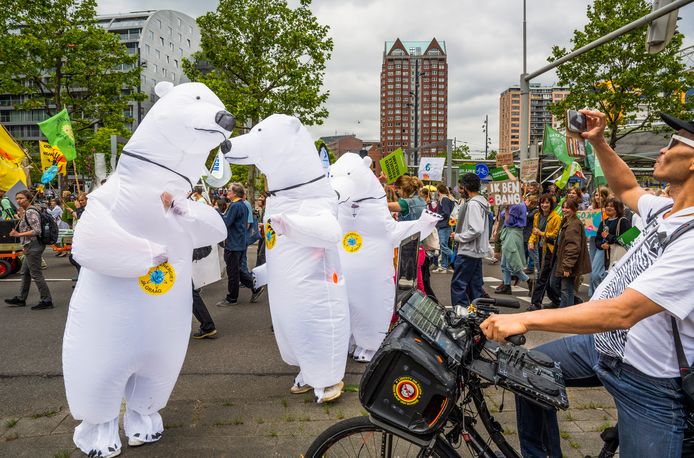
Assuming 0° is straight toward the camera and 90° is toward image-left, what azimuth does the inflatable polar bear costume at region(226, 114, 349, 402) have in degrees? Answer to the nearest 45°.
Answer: approximately 90°

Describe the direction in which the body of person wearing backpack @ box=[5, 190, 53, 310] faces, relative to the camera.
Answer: to the viewer's left

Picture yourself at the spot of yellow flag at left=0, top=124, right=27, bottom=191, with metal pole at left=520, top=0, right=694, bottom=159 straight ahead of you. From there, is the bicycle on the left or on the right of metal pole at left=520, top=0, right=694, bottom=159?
right

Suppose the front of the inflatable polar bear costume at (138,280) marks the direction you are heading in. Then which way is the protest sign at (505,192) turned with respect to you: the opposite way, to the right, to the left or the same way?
to the right

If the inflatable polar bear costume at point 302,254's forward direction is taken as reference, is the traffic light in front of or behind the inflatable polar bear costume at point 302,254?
behind

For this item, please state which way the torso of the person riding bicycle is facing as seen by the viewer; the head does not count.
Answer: to the viewer's left

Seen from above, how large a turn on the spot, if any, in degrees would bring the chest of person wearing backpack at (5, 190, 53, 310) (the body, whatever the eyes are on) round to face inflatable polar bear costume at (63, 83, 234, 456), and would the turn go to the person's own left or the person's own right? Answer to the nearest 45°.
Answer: approximately 90° to the person's own left

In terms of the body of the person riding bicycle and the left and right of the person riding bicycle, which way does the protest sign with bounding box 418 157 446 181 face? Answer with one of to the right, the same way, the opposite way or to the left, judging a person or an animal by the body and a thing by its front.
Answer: to the left

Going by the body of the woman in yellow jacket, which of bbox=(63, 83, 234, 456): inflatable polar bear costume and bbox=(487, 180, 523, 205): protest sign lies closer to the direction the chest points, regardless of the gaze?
the inflatable polar bear costume
